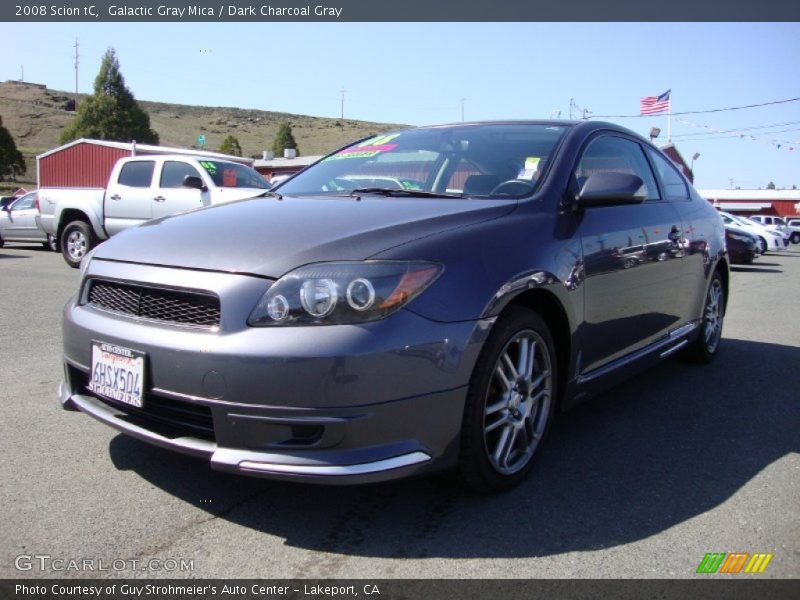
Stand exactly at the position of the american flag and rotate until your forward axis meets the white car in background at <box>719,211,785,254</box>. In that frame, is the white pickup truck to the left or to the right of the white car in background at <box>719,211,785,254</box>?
right

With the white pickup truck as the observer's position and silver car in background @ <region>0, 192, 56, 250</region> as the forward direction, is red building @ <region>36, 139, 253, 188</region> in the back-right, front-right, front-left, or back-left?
front-right

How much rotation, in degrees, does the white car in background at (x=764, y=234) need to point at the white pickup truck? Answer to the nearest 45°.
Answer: approximately 90° to its right

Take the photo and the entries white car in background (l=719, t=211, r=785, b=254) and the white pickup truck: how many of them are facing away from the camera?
0

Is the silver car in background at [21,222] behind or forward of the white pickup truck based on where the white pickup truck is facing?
behind

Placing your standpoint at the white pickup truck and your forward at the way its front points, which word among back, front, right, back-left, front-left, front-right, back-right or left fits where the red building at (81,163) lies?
back-left

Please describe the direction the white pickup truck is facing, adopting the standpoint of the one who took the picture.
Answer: facing the viewer and to the right of the viewer

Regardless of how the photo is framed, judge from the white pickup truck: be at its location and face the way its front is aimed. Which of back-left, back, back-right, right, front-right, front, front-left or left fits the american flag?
left
